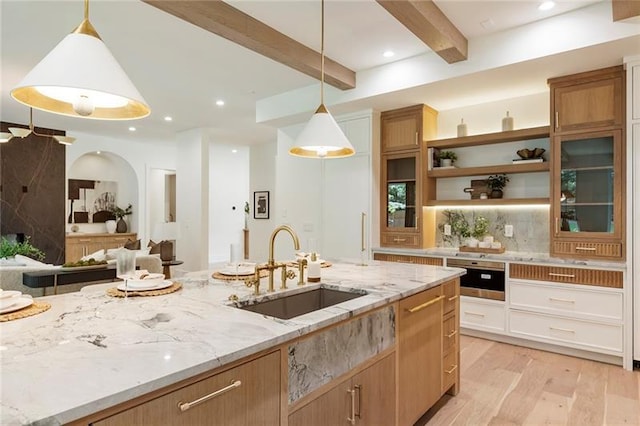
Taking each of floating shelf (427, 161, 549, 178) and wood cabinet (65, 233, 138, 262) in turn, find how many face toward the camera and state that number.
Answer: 2

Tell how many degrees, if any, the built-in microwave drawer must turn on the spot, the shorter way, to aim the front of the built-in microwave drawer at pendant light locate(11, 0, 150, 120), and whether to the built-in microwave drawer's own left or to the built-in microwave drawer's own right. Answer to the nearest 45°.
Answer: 0° — it already faces it

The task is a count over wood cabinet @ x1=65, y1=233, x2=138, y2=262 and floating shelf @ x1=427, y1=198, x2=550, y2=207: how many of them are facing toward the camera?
2

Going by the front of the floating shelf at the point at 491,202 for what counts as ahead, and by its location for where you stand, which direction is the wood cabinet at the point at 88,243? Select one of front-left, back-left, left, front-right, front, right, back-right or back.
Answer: right

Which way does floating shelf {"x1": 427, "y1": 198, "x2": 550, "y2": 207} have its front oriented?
toward the camera

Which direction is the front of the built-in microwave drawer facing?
toward the camera

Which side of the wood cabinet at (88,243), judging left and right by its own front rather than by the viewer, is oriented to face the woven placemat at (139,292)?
front

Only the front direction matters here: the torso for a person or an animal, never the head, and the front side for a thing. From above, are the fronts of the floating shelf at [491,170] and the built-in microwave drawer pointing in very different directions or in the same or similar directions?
same or similar directions

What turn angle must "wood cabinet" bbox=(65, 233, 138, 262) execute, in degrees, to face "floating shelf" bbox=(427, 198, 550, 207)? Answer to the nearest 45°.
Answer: approximately 45° to its left

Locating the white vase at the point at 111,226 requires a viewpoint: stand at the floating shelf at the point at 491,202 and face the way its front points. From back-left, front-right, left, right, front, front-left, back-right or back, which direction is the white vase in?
right

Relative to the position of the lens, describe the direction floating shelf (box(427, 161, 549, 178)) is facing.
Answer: facing the viewer

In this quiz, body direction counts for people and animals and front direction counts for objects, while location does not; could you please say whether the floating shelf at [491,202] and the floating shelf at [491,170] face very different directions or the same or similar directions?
same or similar directions

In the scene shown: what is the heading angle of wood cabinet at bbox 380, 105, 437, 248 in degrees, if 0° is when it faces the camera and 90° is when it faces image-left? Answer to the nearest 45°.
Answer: approximately 45°
